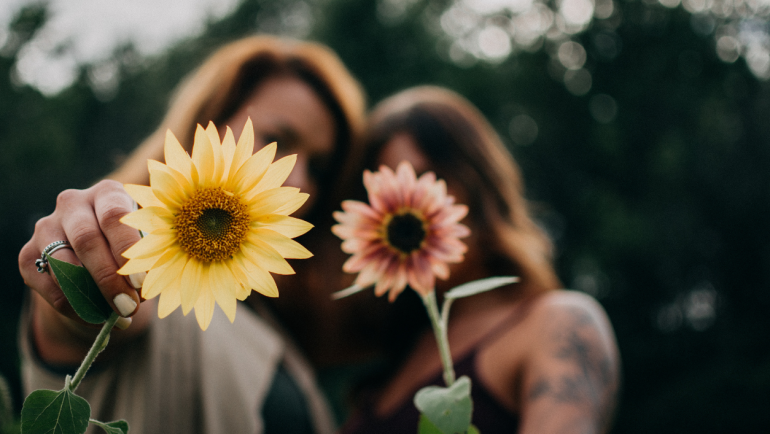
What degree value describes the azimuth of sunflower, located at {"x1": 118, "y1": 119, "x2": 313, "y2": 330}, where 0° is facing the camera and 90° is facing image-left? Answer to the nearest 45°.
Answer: approximately 0°

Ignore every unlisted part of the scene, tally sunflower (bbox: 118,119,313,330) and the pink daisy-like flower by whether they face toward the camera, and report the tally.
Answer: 2

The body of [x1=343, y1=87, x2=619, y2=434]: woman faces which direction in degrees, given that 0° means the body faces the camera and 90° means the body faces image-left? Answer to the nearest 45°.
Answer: approximately 45°
